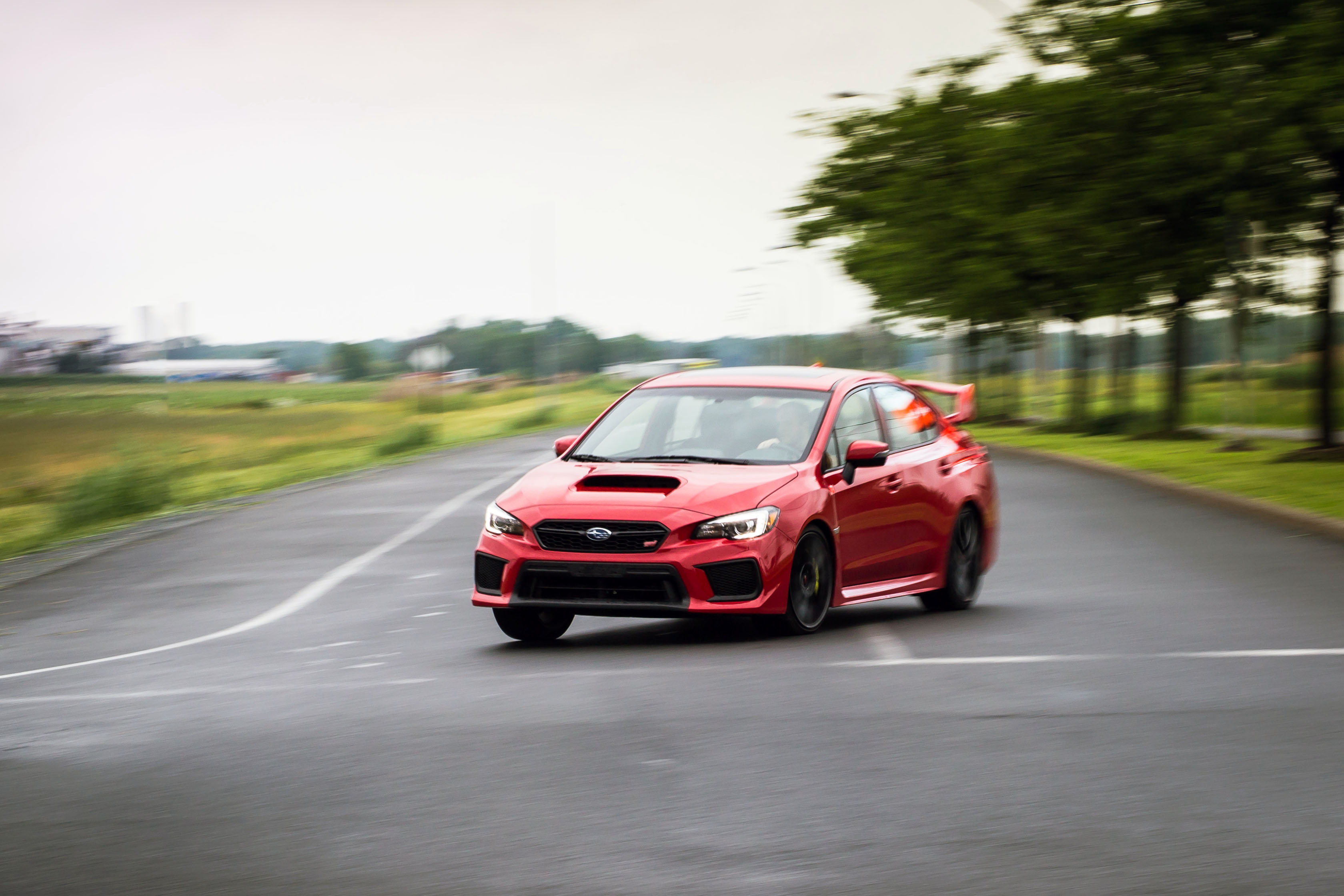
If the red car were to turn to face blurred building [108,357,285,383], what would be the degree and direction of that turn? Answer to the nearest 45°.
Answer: approximately 90° to its right

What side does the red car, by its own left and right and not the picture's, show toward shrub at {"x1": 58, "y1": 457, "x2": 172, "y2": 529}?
right

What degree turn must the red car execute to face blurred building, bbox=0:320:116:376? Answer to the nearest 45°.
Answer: approximately 90° to its right

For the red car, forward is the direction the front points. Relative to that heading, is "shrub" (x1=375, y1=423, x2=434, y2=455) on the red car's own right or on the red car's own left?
on the red car's own right

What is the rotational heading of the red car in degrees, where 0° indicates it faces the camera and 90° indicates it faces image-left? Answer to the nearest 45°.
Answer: approximately 45°

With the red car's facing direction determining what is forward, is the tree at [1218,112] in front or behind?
behind
